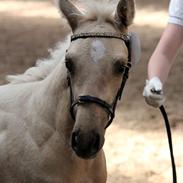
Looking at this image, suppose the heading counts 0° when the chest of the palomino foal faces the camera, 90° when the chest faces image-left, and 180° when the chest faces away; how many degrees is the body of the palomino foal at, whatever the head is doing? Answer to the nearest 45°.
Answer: approximately 315°
